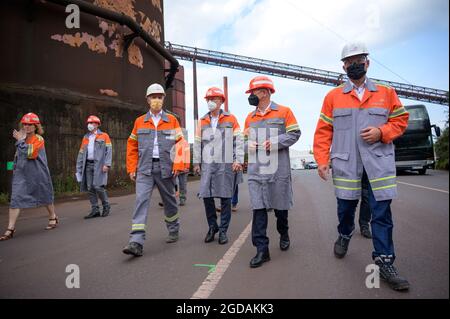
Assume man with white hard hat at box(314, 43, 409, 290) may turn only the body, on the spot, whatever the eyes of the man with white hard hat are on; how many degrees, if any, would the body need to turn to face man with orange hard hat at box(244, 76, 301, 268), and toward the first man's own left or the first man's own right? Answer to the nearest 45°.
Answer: approximately 90° to the first man's own right

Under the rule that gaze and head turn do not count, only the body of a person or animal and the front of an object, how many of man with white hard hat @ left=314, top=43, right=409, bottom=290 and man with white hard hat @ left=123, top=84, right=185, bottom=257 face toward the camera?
2

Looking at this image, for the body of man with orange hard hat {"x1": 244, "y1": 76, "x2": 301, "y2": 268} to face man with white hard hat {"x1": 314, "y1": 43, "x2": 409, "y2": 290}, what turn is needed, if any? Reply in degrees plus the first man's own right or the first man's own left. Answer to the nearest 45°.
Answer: approximately 90° to the first man's own left

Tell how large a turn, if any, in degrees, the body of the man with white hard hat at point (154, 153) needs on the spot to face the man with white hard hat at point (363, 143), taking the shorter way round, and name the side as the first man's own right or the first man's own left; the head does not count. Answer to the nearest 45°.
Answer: approximately 45° to the first man's own left

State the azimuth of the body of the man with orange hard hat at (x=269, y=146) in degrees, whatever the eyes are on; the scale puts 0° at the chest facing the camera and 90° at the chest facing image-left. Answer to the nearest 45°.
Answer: approximately 45°

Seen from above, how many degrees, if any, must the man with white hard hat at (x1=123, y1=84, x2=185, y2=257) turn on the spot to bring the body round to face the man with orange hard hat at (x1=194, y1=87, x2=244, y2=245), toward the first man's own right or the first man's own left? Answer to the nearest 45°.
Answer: approximately 90° to the first man's own left

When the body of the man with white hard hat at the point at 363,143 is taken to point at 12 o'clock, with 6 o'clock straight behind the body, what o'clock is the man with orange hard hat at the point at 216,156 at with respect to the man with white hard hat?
The man with orange hard hat is roughly at 4 o'clock from the man with white hard hat.
